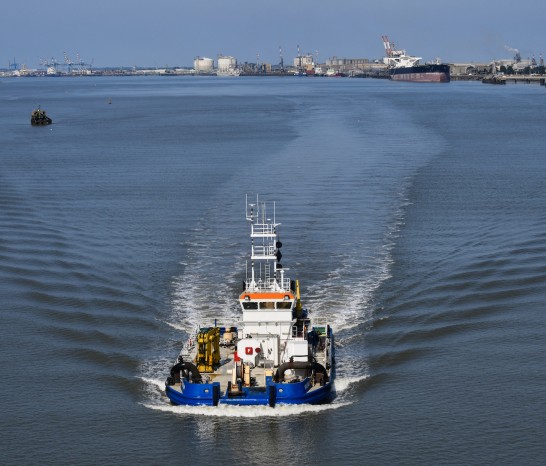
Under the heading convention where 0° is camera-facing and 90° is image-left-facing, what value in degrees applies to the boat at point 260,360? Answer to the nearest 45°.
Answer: approximately 0°
